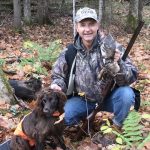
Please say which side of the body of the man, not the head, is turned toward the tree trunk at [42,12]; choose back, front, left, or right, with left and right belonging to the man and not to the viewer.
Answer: back

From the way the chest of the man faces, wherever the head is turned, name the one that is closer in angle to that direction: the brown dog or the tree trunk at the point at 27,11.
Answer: the brown dog

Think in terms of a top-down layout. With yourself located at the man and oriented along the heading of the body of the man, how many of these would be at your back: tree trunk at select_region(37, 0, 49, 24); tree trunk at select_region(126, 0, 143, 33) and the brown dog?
2

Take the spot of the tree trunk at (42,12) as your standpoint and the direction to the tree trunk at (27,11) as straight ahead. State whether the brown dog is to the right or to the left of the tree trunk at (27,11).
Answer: left

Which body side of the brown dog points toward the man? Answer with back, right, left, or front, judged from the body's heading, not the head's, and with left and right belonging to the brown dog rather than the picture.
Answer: left

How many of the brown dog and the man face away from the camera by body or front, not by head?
0

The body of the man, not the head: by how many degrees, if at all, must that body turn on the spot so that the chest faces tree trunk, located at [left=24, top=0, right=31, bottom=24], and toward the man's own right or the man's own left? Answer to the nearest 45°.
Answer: approximately 180°

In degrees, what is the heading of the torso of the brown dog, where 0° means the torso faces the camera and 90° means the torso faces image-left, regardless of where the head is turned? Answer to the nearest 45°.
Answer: approximately 315°

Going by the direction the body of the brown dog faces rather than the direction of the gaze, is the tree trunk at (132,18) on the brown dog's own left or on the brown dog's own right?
on the brown dog's own left

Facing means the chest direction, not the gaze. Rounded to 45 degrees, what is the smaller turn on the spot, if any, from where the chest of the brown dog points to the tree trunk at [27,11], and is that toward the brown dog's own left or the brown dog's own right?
approximately 135° to the brown dog's own left

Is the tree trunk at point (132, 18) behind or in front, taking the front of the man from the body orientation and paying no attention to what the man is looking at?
behind
